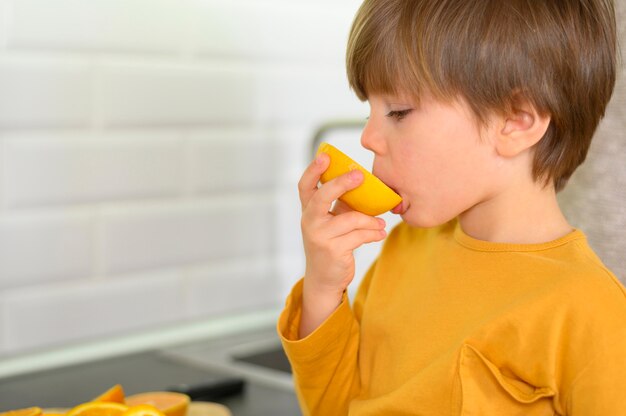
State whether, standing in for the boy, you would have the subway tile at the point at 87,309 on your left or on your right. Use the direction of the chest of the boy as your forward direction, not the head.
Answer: on your right

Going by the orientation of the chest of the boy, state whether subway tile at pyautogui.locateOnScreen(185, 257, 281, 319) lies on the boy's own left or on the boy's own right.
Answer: on the boy's own right

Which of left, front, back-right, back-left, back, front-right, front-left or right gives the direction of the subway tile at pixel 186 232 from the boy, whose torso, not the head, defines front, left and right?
right

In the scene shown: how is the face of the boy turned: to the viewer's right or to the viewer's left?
to the viewer's left

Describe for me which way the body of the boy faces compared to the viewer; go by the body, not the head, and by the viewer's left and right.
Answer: facing the viewer and to the left of the viewer

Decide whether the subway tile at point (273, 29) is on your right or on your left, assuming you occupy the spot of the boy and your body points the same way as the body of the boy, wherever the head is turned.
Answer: on your right

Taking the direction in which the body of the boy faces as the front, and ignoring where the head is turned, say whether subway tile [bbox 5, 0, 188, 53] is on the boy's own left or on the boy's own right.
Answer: on the boy's own right

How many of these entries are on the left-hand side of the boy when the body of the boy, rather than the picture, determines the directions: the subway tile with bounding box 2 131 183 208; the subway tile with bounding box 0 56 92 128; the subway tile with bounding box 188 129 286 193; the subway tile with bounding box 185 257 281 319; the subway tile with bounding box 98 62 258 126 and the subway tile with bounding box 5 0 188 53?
0
